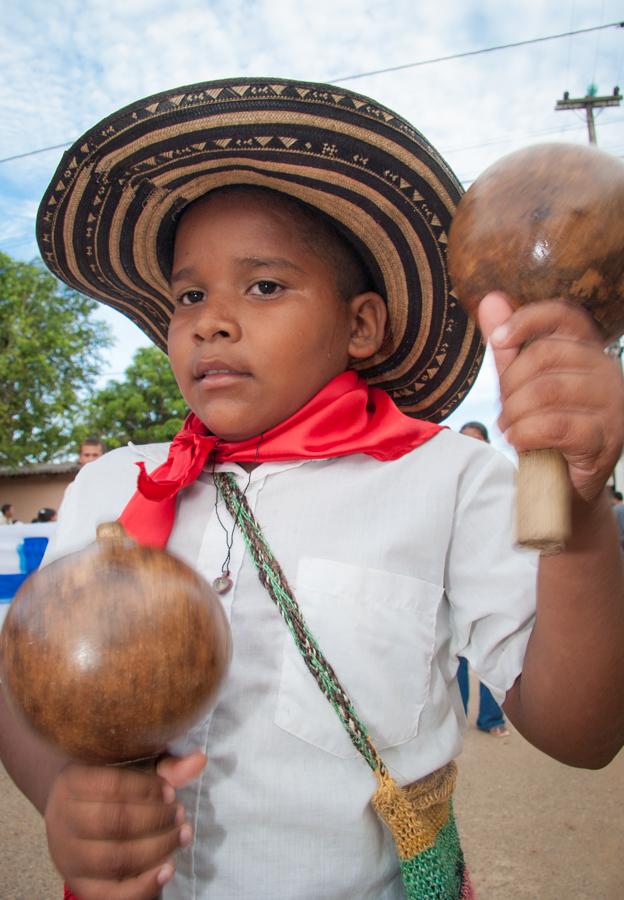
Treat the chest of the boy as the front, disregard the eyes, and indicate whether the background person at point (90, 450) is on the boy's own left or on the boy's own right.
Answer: on the boy's own right

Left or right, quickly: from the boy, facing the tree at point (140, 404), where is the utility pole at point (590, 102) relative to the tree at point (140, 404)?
right

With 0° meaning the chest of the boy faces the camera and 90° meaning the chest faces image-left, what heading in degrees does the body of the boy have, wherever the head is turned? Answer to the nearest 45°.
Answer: approximately 45°

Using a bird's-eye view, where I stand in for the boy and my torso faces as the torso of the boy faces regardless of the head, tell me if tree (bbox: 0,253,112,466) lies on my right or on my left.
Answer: on my right

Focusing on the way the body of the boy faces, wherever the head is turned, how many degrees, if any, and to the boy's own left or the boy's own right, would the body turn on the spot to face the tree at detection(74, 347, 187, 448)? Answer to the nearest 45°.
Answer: approximately 135° to the boy's own right

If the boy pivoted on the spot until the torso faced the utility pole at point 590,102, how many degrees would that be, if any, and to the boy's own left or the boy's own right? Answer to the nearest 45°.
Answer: approximately 180°

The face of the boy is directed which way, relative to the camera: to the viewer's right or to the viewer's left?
to the viewer's left

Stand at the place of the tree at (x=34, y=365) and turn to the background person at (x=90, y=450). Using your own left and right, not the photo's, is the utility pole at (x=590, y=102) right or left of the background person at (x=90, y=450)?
left
